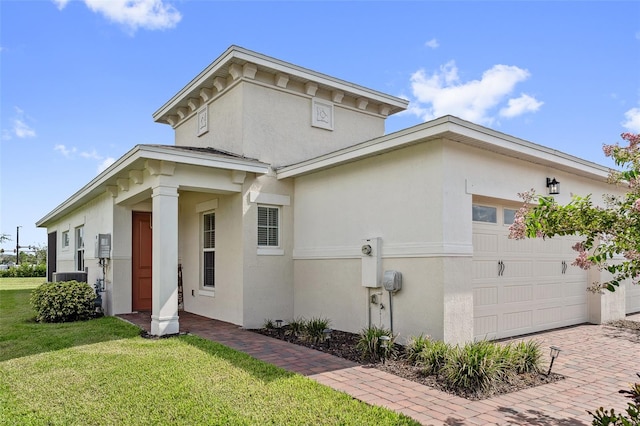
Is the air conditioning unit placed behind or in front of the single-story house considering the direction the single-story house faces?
behind

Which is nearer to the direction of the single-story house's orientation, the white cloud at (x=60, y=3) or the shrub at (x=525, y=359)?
the shrub

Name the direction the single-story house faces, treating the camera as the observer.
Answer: facing the viewer and to the right of the viewer

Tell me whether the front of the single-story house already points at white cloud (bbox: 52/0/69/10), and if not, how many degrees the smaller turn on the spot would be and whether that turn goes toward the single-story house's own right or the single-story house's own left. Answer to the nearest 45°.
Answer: approximately 135° to the single-story house's own right
